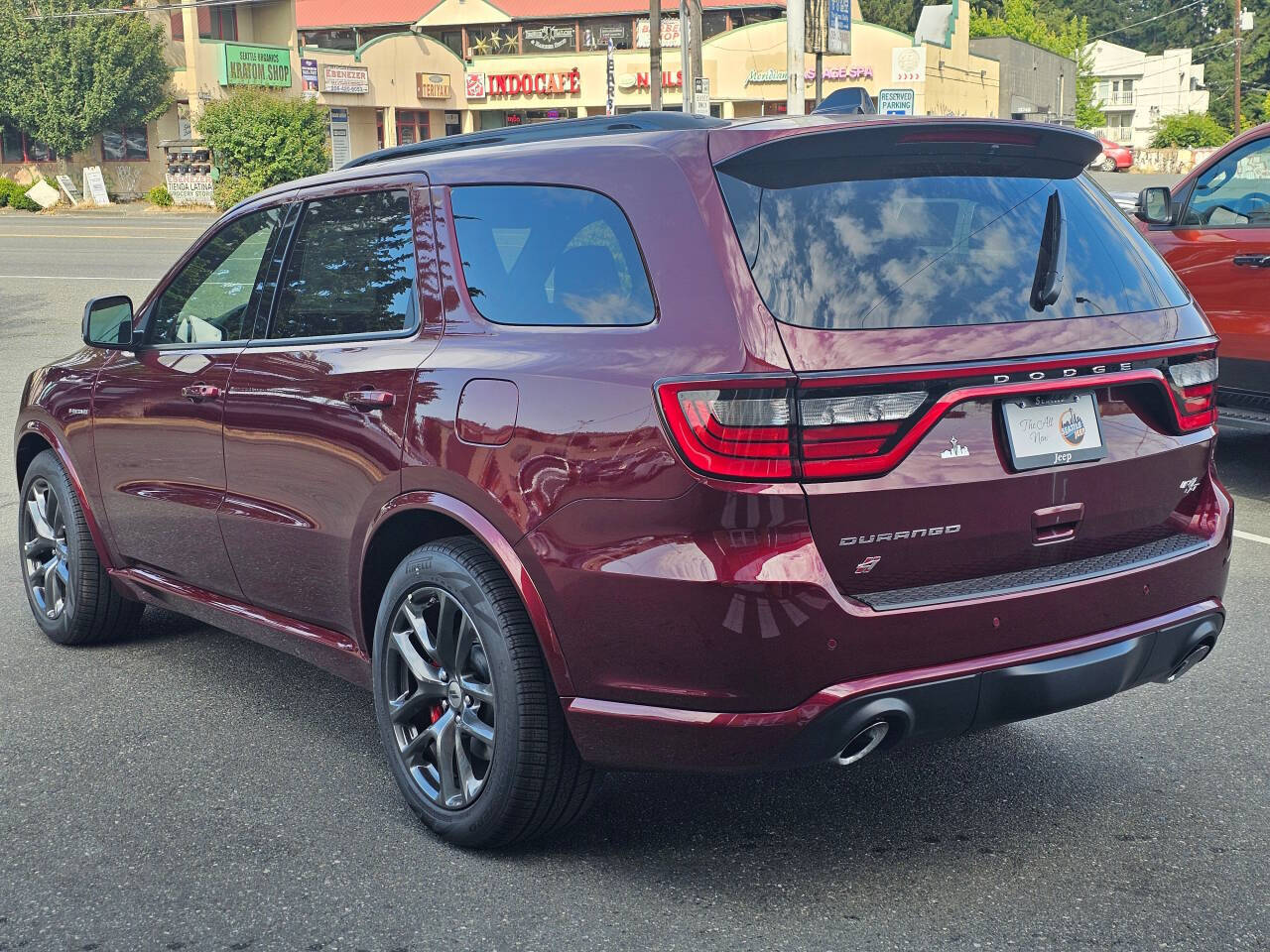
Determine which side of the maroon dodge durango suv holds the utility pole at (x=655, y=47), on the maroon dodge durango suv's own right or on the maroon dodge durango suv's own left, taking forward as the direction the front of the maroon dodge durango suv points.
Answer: on the maroon dodge durango suv's own right

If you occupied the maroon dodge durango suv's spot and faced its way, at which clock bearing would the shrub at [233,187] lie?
The shrub is roughly at 1 o'clock from the maroon dodge durango suv.

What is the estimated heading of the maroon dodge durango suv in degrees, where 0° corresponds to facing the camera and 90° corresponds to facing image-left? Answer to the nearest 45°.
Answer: approximately 135°

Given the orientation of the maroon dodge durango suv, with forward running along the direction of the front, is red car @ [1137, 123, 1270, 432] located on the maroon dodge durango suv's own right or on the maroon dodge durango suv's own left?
on the maroon dodge durango suv's own right

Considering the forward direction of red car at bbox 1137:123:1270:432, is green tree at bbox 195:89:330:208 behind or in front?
in front

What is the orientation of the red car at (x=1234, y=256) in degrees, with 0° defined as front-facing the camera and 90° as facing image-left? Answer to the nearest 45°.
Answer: approximately 135°

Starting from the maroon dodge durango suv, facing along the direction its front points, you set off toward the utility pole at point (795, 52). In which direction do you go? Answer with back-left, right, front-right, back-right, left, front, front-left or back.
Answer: front-right

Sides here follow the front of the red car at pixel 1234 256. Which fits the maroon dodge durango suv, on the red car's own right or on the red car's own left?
on the red car's own left

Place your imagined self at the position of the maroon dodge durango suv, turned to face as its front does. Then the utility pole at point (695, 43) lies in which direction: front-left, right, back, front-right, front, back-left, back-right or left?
front-right
